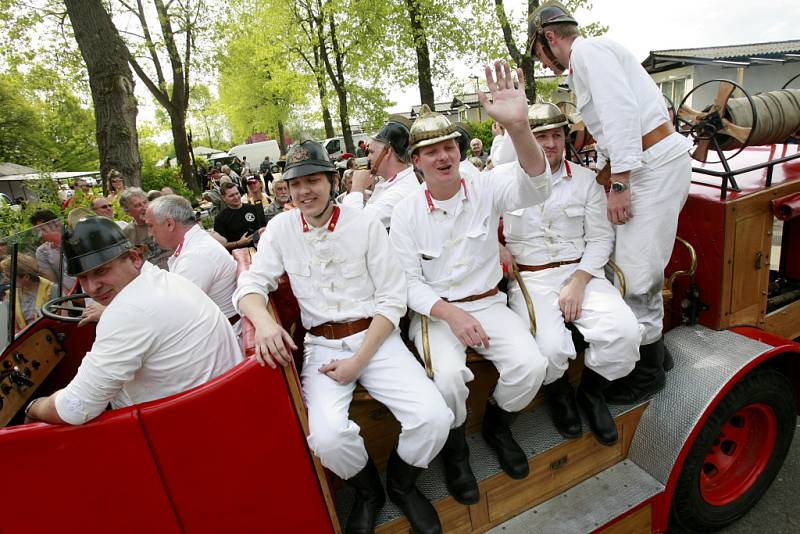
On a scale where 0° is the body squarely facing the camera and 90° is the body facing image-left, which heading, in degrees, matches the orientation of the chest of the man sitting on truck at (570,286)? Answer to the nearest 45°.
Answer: approximately 0°

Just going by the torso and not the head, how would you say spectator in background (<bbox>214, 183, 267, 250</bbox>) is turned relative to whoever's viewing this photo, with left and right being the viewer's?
facing the viewer

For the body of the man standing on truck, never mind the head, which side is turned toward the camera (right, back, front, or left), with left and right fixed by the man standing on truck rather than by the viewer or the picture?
left

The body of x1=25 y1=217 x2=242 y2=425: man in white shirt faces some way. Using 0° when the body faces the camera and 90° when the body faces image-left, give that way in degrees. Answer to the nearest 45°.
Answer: approximately 90°

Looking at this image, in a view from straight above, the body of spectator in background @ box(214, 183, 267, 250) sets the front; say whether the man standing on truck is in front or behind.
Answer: in front

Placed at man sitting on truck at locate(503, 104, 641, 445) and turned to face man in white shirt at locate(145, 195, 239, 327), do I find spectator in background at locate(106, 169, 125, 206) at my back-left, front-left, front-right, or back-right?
front-right

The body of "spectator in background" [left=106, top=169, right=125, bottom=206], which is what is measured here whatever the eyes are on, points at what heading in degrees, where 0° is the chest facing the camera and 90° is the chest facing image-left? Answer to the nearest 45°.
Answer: approximately 315°

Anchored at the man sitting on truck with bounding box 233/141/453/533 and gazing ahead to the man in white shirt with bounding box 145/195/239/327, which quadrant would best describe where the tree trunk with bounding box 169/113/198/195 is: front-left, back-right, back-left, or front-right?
front-right

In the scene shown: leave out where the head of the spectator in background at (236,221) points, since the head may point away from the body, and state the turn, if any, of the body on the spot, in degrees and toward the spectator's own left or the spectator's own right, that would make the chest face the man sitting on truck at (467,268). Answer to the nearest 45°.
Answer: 0° — they already face them

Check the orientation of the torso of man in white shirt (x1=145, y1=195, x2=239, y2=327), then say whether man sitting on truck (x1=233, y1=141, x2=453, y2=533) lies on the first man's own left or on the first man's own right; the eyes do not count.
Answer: on the first man's own left

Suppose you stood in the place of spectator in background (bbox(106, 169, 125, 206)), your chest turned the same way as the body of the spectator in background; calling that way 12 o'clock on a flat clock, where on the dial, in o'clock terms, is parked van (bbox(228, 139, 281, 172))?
The parked van is roughly at 8 o'clock from the spectator in background.

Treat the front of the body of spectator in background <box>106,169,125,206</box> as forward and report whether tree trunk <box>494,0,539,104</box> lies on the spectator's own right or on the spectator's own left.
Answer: on the spectator's own left

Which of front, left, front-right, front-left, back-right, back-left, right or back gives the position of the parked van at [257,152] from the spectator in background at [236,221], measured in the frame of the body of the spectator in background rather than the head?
back

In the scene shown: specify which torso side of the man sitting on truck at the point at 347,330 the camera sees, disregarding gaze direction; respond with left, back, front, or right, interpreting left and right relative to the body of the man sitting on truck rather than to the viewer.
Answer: front

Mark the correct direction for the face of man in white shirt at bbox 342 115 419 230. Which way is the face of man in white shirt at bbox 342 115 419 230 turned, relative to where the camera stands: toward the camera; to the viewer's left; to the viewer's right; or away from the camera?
to the viewer's left

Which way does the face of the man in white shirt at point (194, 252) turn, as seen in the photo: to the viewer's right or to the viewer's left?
to the viewer's left

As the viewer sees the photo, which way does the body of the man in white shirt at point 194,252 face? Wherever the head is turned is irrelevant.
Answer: to the viewer's left

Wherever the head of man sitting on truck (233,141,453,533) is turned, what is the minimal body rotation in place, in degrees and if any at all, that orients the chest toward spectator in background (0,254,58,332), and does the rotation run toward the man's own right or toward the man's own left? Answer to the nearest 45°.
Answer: approximately 90° to the man's own right
